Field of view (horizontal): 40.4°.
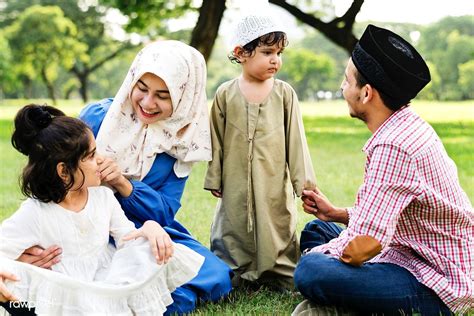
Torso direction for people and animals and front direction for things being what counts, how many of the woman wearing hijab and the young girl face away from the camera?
0

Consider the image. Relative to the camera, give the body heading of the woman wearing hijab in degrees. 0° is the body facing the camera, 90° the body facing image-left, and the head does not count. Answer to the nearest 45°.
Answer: approximately 45°

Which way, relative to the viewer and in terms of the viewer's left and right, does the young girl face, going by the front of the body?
facing the viewer and to the right of the viewer

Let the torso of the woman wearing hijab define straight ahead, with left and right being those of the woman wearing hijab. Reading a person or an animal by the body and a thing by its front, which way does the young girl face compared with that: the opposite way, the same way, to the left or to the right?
to the left

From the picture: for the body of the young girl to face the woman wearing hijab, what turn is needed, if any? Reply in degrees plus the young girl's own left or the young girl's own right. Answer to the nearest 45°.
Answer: approximately 90° to the young girl's own left

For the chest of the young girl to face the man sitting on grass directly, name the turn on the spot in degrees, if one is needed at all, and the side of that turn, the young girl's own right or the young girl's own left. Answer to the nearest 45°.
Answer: approximately 45° to the young girl's own left

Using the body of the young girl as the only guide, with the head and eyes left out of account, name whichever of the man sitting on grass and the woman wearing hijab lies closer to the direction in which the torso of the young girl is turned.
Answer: the man sitting on grass

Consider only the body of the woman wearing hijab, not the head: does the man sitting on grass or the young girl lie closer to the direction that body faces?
the young girl

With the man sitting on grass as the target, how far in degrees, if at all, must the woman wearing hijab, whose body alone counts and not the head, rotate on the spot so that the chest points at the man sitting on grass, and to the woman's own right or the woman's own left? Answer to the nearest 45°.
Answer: approximately 90° to the woman's own left

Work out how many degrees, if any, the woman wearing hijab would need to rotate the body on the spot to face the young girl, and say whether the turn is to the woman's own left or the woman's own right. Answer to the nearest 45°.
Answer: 0° — they already face them
